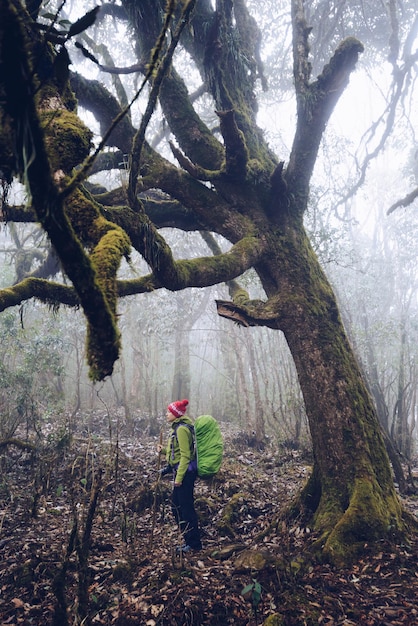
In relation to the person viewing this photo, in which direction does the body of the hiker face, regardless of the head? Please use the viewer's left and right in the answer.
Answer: facing to the left of the viewer
